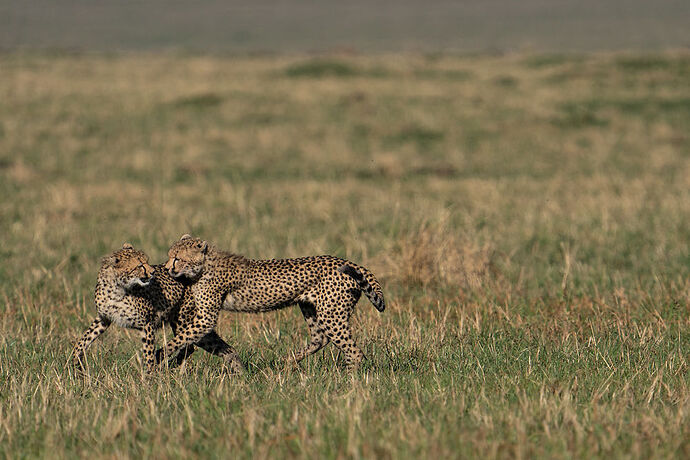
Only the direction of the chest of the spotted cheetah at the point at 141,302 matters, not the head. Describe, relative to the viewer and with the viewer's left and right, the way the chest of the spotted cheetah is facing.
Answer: facing the viewer and to the left of the viewer

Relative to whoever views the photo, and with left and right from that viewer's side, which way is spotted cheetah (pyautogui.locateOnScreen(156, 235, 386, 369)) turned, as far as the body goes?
facing to the left of the viewer

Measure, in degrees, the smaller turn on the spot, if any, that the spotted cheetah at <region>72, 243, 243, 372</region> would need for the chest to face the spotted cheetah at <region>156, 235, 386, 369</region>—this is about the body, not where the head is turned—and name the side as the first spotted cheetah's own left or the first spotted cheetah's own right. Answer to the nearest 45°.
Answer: approximately 135° to the first spotted cheetah's own left

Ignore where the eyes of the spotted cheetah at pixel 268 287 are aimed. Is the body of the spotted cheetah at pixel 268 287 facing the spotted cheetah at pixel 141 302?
yes

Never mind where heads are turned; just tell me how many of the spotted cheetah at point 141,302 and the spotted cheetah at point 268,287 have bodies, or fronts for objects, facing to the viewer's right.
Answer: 0
